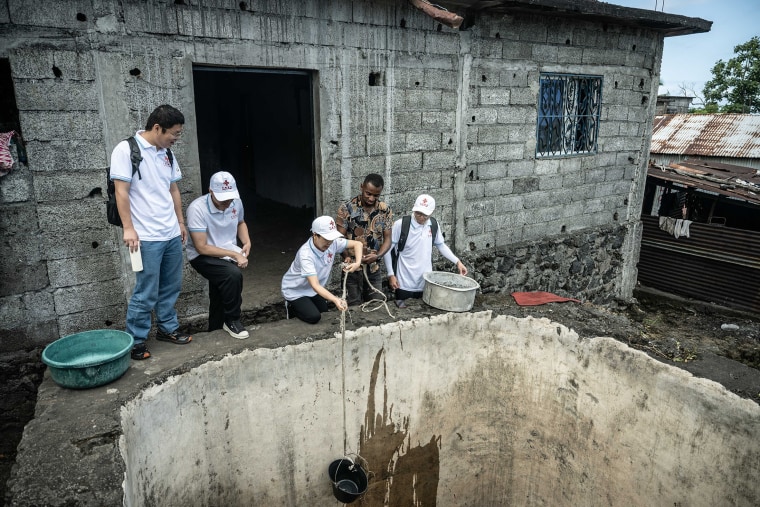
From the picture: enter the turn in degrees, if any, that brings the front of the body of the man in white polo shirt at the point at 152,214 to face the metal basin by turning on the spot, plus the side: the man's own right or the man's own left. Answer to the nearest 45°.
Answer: approximately 45° to the man's own left

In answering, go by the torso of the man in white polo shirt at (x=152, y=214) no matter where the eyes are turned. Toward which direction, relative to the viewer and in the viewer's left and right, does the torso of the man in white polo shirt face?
facing the viewer and to the right of the viewer

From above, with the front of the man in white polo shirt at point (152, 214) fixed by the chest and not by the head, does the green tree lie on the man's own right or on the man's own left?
on the man's own left

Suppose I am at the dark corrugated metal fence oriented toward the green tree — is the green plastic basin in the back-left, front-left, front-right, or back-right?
back-left

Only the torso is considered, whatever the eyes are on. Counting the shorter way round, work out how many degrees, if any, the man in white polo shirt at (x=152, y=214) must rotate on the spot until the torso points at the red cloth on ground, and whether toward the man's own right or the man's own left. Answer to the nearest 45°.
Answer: approximately 45° to the man's own left

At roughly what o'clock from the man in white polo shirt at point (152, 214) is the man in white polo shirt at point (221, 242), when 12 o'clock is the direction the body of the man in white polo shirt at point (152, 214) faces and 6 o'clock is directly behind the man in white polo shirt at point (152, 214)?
the man in white polo shirt at point (221, 242) is roughly at 10 o'clock from the man in white polo shirt at point (152, 214).
